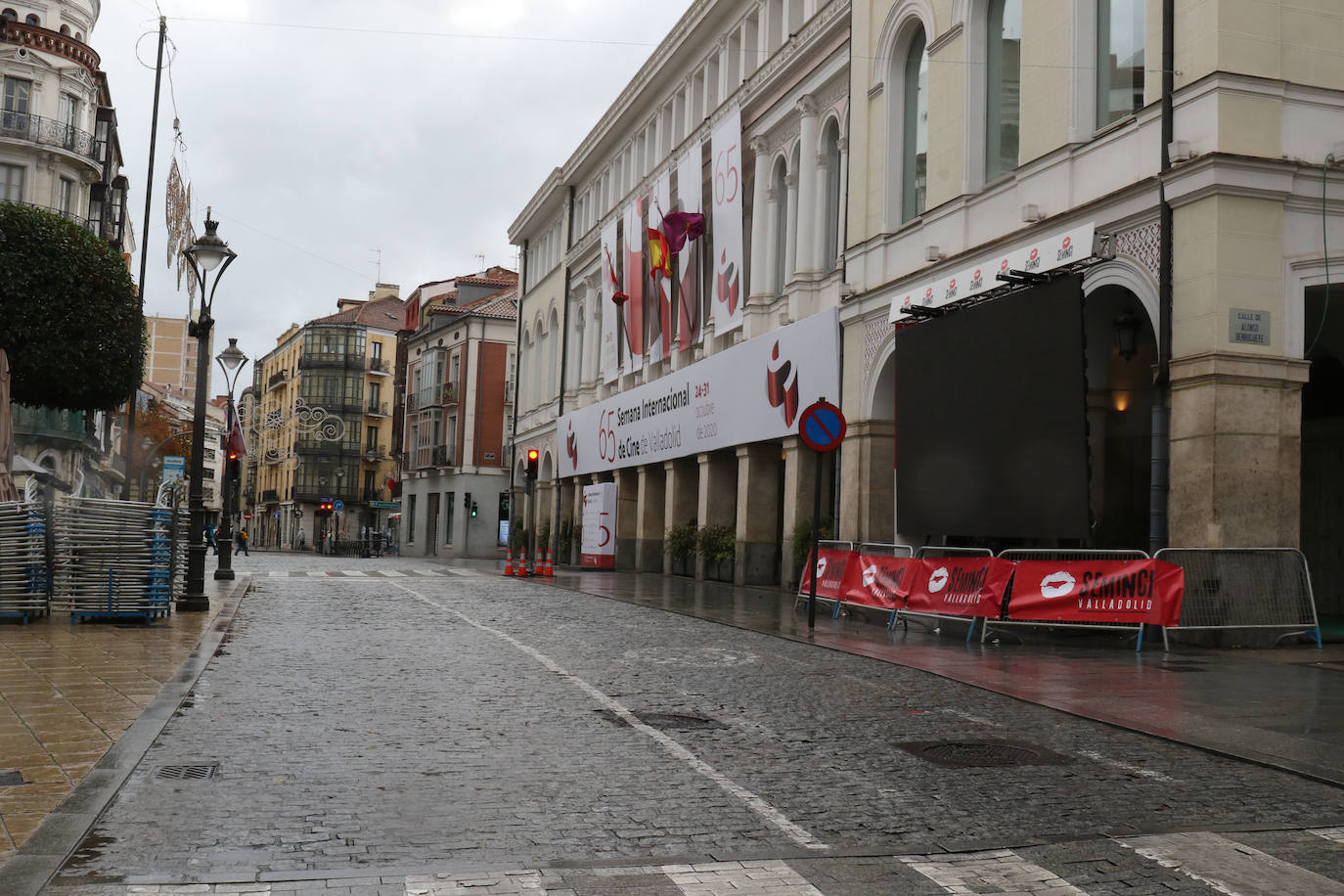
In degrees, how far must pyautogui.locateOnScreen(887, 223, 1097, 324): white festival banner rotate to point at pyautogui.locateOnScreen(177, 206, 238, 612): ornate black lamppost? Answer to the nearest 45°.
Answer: approximately 45° to its right

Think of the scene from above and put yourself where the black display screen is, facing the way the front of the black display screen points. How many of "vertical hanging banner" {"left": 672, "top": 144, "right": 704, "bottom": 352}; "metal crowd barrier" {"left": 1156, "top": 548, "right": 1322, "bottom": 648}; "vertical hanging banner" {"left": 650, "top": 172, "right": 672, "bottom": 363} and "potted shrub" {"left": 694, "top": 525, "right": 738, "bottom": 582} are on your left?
1

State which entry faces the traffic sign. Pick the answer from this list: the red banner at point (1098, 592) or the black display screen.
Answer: the black display screen

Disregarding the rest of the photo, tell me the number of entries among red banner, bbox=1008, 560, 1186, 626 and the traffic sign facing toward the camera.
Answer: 2

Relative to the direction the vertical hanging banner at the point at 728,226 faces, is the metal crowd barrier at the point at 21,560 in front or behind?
in front

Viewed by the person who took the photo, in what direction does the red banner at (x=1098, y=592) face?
facing the viewer

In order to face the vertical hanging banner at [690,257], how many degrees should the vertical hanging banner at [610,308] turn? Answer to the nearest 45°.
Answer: approximately 45° to its left

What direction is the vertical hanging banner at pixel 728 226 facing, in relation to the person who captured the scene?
facing the viewer and to the left of the viewer

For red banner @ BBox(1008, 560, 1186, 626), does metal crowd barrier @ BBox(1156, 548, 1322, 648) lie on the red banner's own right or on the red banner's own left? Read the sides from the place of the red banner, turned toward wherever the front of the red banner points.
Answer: on the red banner's own left
